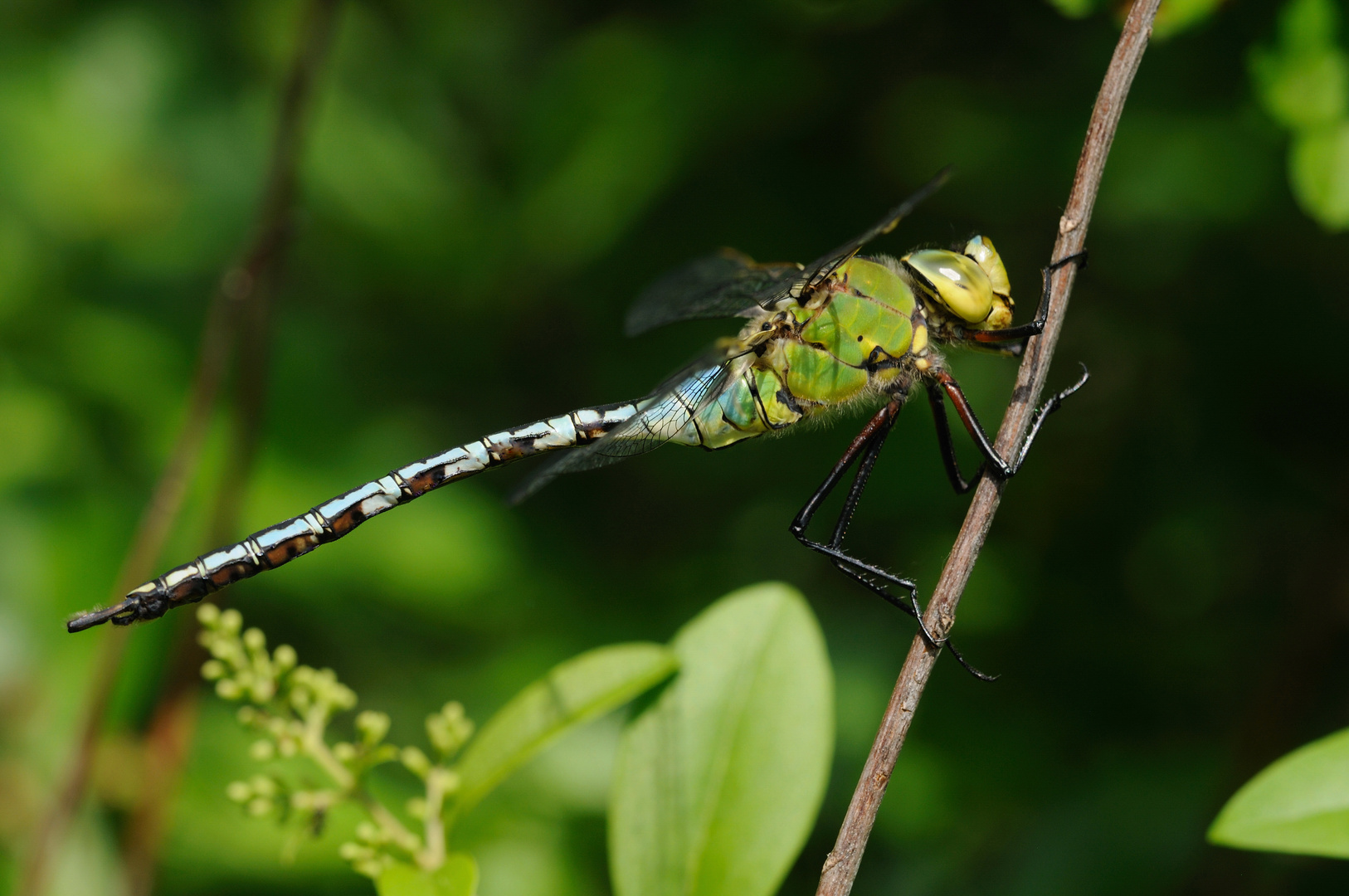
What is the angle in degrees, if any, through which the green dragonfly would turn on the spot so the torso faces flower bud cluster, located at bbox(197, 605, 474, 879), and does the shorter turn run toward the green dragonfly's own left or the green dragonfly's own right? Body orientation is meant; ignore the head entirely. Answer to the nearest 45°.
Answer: approximately 135° to the green dragonfly's own right

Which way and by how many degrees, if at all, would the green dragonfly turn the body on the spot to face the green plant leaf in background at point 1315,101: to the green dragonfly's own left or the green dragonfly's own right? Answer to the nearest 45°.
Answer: approximately 45° to the green dragonfly's own left

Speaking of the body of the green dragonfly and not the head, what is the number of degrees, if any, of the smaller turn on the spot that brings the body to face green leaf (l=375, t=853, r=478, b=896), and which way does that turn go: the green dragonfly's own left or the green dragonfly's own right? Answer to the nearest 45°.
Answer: approximately 135° to the green dragonfly's own right

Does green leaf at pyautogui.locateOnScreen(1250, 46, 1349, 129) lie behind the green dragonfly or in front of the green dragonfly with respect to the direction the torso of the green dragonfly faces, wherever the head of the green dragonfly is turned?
in front

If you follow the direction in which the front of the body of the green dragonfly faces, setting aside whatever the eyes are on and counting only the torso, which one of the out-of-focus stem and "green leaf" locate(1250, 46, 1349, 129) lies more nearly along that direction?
the green leaf

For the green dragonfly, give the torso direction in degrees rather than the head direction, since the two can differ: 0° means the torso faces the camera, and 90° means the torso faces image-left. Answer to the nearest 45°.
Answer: approximately 270°

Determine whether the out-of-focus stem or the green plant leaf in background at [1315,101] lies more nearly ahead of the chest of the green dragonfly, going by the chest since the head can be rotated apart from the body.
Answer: the green plant leaf in background

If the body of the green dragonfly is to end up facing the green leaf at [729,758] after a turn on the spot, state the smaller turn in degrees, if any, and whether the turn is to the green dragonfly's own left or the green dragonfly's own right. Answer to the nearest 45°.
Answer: approximately 135° to the green dragonfly's own right
